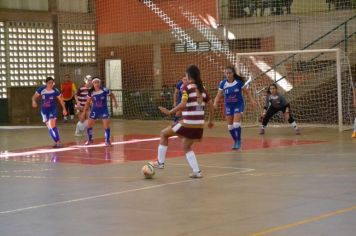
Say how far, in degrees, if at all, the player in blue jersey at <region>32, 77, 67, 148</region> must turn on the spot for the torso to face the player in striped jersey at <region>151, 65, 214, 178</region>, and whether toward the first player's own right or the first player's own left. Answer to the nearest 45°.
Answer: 0° — they already face them

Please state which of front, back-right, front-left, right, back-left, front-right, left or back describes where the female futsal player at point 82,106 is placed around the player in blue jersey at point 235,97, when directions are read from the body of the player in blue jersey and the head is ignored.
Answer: back-right

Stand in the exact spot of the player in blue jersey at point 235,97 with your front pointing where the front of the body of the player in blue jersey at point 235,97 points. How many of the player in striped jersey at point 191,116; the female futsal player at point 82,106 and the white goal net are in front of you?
1

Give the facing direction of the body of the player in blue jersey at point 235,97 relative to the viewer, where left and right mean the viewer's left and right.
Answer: facing the viewer

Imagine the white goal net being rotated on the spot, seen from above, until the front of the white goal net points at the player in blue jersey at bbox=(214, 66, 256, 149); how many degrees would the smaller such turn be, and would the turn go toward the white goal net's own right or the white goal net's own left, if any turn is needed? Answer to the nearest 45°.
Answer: approximately 45° to the white goal net's own left

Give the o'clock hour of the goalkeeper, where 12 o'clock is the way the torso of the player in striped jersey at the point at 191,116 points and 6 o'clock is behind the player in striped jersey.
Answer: The goalkeeper is roughly at 2 o'clock from the player in striped jersey.

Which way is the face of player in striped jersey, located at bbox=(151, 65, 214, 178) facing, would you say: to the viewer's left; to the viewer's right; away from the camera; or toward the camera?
away from the camera

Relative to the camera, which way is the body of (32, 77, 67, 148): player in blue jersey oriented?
toward the camera

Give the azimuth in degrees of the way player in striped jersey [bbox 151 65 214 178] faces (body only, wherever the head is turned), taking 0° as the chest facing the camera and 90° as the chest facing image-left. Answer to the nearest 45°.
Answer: approximately 135°

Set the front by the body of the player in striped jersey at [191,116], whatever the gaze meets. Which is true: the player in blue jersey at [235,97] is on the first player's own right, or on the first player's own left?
on the first player's own right

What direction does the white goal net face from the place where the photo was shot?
facing the viewer and to the left of the viewer

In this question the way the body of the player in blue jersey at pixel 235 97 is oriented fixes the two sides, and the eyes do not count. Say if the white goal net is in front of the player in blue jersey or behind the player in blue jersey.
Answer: behind

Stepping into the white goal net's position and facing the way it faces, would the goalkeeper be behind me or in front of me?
in front

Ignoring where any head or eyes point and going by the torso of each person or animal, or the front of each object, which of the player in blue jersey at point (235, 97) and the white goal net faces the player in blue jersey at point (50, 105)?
the white goal net
